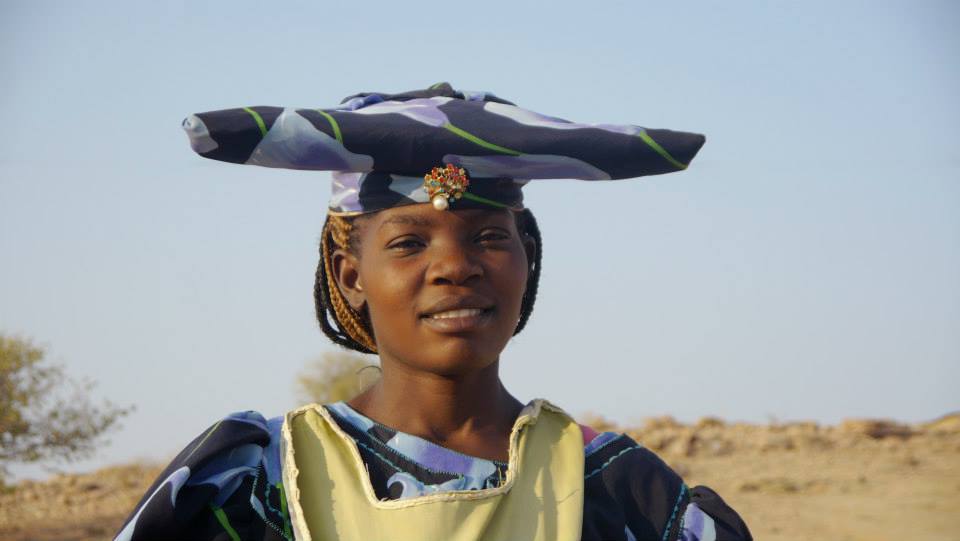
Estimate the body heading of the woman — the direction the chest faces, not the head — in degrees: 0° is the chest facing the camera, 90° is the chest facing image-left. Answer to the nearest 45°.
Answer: approximately 0°
